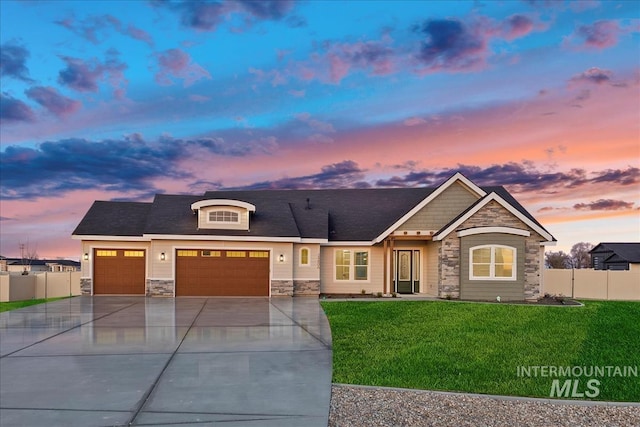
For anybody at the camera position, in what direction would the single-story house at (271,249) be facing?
facing the viewer

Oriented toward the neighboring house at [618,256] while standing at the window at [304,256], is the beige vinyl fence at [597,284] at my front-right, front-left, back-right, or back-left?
front-right
